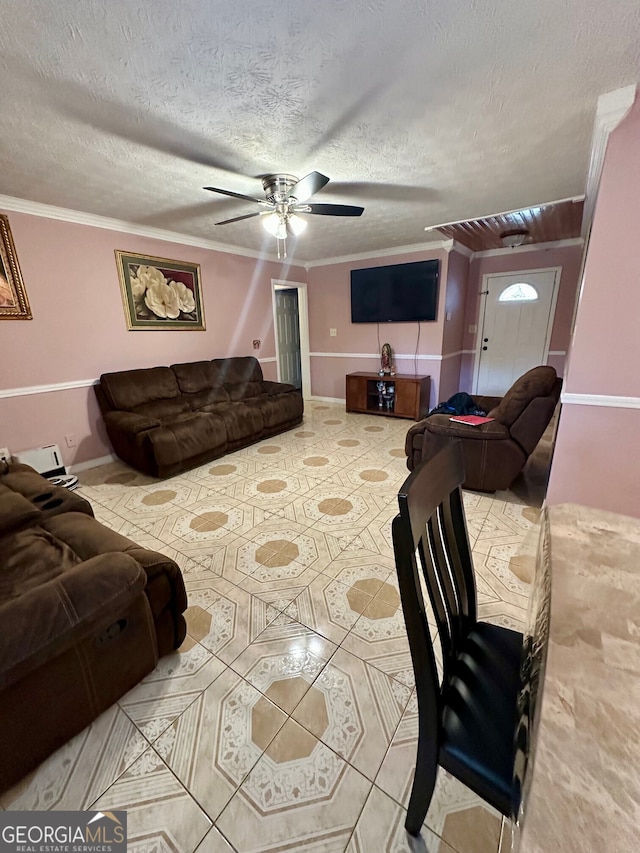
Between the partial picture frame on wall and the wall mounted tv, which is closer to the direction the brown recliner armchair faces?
the partial picture frame on wall

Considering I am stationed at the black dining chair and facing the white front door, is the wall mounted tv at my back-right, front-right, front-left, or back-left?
front-left

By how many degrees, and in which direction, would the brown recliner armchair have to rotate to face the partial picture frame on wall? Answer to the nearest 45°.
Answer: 0° — it already faces it

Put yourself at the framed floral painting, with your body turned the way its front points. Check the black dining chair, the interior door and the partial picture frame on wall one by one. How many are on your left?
1

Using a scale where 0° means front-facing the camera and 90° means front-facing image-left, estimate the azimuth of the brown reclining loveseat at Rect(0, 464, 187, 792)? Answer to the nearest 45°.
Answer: approximately 225°

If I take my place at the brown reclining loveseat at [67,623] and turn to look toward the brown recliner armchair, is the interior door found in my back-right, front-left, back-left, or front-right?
front-left

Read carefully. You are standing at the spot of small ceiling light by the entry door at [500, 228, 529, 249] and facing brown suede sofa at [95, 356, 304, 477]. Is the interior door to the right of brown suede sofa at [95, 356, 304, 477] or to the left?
right

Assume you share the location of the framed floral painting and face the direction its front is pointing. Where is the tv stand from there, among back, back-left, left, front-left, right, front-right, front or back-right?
front-left

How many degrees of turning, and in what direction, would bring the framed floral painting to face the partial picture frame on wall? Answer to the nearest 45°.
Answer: approximately 90° to its right

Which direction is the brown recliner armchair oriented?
to the viewer's left

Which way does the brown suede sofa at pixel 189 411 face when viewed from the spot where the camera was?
facing the viewer and to the right of the viewer

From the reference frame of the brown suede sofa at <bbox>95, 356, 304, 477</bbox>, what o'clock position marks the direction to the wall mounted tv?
The wall mounted tv is roughly at 10 o'clock from the brown suede sofa.

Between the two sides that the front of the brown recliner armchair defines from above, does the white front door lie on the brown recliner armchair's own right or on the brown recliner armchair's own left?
on the brown recliner armchair's own right
